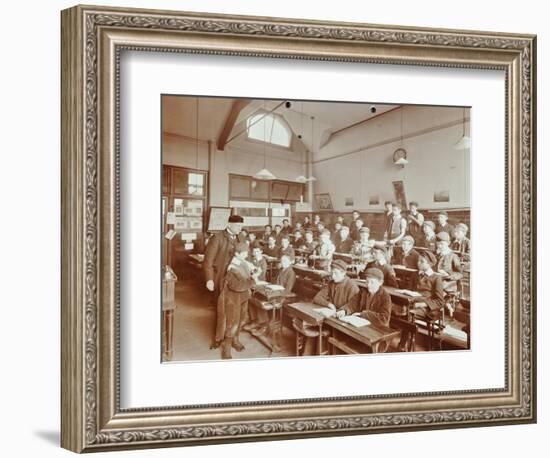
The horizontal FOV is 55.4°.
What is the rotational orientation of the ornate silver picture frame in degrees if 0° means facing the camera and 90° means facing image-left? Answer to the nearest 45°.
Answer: approximately 315°
